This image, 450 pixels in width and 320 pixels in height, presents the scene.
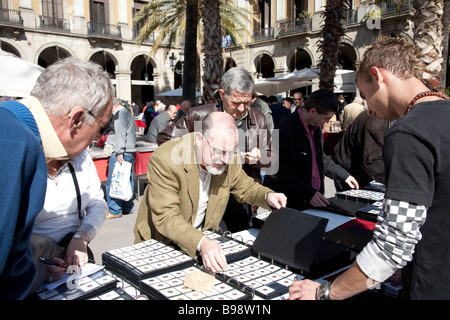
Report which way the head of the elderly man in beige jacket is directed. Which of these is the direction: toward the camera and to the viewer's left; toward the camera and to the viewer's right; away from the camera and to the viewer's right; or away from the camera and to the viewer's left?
toward the camera and to the viewer's right

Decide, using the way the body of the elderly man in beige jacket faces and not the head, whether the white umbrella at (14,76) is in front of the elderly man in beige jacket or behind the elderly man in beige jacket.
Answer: behind

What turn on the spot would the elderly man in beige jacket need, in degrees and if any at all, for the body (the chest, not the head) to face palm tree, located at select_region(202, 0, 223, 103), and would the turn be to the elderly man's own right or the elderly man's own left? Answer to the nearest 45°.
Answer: approximately 135° to the elderly man's own left

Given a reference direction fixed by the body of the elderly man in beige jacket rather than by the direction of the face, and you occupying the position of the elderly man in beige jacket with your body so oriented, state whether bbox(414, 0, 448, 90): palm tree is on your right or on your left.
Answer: on your left

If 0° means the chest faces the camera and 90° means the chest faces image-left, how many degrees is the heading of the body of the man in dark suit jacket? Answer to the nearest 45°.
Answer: approximately 315°

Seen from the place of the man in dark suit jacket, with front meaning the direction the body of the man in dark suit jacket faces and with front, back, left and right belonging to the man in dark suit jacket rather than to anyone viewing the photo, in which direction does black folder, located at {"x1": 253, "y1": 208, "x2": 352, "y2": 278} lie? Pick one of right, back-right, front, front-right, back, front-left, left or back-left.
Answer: front-right

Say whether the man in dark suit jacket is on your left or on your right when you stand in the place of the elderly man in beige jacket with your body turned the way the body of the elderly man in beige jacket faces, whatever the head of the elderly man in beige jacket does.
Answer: on your left

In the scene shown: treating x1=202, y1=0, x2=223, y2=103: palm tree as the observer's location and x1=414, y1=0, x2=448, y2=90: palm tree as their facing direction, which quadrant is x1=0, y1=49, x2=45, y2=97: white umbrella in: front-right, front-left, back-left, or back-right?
back-right

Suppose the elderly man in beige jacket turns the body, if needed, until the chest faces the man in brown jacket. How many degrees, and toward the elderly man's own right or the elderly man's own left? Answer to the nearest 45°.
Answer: approximately 135° to the elderly man's own left

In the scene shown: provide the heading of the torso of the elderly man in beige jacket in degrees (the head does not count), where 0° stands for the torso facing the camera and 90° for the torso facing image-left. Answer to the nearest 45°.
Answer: approximately 315°

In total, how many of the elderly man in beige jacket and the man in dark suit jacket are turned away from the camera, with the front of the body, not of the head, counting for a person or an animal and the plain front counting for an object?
0
